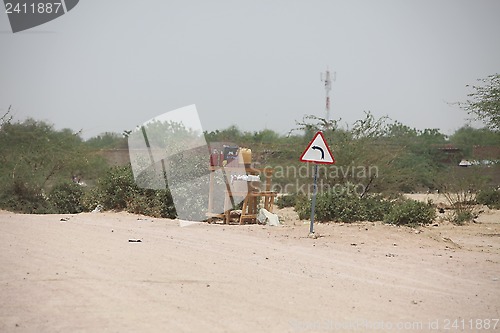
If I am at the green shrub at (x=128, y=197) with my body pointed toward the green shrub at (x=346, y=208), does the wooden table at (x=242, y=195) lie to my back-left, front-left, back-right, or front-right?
front-right

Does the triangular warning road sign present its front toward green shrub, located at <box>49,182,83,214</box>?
no

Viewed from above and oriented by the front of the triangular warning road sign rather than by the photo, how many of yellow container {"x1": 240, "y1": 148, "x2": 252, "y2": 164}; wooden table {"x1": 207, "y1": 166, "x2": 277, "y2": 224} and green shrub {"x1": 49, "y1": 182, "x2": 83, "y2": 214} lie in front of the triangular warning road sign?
0

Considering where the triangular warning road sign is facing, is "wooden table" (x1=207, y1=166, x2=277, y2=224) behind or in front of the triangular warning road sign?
behind

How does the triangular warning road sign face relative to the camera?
toward the camera

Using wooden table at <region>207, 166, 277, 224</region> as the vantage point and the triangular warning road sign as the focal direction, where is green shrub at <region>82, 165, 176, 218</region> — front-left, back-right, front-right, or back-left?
back-right

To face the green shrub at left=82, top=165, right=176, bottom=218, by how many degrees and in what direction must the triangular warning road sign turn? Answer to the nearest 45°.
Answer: approximately 135° to its right

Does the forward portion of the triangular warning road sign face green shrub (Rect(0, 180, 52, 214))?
no

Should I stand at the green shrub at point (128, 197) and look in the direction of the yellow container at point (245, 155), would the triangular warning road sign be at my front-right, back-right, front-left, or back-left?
front-right

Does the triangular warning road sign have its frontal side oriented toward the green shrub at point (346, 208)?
no

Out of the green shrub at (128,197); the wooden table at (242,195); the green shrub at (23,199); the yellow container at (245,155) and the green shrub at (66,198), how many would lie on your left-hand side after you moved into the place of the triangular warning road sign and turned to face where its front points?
0

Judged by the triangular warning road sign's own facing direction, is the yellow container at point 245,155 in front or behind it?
behind

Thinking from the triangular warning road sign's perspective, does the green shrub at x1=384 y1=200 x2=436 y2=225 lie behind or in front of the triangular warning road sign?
behind
